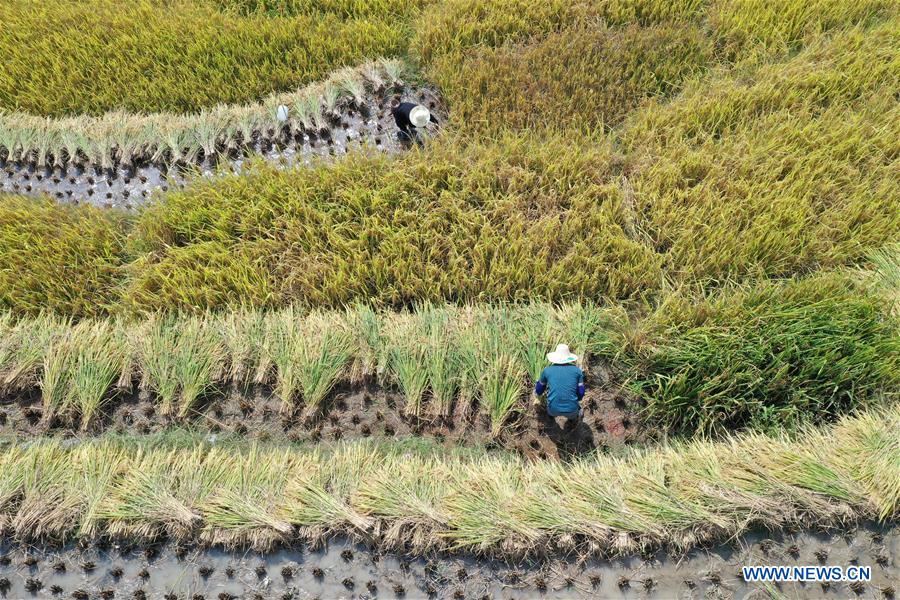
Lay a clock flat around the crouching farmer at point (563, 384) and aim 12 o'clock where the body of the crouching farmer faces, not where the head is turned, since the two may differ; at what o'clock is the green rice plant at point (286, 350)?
The green rice plant is roughly at 9 o'clock from the crouching farmer.

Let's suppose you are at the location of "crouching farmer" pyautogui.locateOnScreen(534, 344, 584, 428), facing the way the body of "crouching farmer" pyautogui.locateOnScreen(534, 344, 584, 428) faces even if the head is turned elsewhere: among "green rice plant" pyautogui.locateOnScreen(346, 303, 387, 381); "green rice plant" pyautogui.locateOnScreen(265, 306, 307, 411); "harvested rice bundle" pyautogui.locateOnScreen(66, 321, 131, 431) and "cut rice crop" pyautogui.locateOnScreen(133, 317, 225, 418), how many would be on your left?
4

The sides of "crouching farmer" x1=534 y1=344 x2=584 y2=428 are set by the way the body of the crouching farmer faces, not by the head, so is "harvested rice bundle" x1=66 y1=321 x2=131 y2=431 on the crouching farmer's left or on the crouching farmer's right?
on the crouching farmer's left

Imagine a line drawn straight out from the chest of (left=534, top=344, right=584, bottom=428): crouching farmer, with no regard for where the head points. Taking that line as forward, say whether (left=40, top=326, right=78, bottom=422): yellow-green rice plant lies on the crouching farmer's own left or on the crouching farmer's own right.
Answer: on the crouching farmer's own left

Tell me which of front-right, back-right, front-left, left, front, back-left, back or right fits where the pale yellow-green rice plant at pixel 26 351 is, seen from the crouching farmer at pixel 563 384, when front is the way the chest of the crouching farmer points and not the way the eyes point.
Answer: left

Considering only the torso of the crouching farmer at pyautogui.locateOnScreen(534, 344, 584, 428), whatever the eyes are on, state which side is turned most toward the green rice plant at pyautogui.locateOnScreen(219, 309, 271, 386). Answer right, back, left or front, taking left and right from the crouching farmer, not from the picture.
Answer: left

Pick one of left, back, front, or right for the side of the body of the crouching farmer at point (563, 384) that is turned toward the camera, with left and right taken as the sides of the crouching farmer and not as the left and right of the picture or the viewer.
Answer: back

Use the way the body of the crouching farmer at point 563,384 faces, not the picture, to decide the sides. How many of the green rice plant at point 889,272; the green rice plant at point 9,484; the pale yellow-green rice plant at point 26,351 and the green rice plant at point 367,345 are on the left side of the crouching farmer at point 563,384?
3

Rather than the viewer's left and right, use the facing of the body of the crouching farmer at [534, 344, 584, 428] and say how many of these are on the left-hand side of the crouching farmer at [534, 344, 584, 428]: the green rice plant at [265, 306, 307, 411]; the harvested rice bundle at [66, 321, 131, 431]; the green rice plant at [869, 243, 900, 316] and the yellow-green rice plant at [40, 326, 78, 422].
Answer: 3

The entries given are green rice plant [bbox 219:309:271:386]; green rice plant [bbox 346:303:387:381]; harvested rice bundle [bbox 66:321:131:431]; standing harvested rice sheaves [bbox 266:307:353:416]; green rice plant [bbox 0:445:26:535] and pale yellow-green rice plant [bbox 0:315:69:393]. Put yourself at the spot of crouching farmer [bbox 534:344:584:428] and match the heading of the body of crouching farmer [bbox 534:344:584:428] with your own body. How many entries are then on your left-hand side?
6

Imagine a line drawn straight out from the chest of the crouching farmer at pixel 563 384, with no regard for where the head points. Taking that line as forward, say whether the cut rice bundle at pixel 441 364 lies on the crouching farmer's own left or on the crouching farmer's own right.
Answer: on the crouching farmer's own left

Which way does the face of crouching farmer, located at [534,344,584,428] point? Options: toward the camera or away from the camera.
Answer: away from the camera

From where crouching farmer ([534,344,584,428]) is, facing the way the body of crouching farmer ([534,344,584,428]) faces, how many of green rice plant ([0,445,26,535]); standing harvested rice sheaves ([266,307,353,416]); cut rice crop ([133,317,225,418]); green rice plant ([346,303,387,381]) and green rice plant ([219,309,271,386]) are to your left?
5
